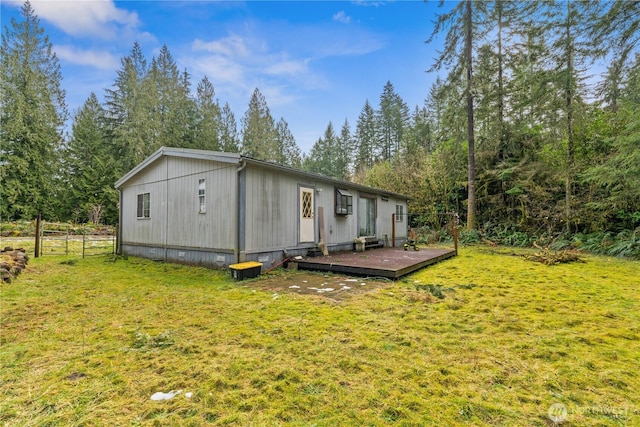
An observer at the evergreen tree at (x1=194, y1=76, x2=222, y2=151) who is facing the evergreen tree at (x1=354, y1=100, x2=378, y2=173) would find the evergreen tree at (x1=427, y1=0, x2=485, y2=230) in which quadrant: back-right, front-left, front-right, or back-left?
front-right

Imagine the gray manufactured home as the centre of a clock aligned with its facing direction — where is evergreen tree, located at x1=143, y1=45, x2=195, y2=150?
The evergreen tree is roughly at 7 o'clock from the gray manufactured home.

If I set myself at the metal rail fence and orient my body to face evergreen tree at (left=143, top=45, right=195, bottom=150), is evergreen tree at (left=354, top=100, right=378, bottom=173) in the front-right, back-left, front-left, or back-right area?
front-right

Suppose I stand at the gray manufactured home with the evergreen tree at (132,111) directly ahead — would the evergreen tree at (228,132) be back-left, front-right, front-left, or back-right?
front-right

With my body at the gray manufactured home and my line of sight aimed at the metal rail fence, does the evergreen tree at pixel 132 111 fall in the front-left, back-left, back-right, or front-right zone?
front-right

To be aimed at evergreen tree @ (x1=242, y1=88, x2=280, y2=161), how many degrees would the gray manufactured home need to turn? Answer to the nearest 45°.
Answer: approximately 135° to its left

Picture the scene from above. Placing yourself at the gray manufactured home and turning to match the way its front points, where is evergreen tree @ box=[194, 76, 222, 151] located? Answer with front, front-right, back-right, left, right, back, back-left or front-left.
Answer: back-left

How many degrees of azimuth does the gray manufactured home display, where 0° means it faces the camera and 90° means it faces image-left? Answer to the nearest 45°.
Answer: approximately 315°

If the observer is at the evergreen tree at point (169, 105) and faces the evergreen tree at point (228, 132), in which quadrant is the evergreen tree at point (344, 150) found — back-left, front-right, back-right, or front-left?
front-right

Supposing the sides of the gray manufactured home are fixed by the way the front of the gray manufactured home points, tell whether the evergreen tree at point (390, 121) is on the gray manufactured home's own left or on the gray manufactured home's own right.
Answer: on the gray manufactured home's own left

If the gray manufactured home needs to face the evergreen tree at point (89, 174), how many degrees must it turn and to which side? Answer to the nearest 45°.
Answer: approximately 180°

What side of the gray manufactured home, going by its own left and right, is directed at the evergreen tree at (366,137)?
left

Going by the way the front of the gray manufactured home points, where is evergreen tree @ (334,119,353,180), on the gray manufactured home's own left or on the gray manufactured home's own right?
on the gray manufactured home's own left

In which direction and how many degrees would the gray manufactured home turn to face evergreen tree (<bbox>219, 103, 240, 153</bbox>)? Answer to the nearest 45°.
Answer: approximately 135° to its left
